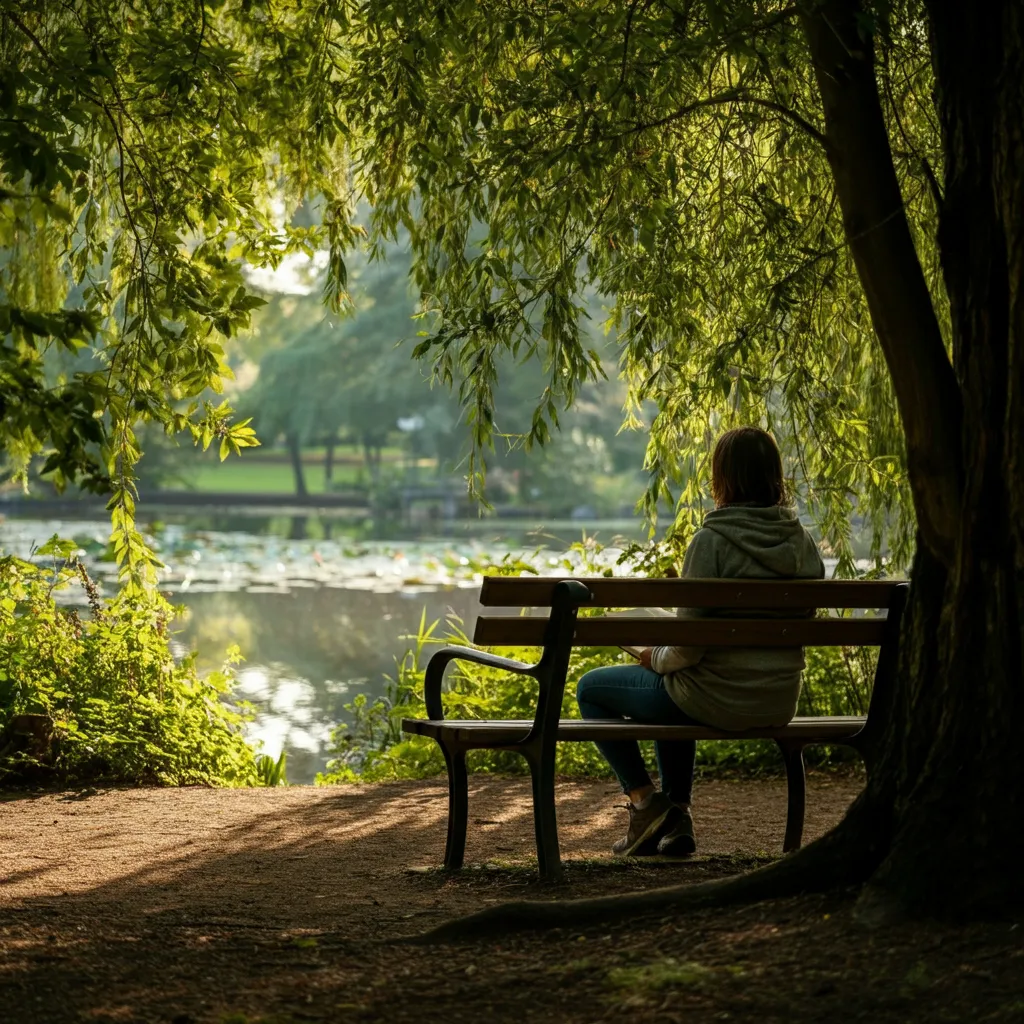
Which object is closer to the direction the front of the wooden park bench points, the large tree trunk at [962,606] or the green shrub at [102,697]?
the green shrub

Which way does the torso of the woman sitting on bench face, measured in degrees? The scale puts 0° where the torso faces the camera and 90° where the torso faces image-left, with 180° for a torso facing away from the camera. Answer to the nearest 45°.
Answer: approximately 135°

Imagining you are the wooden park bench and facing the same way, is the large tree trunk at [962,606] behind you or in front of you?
behind

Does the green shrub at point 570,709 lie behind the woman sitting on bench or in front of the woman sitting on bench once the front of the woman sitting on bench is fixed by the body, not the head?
in front

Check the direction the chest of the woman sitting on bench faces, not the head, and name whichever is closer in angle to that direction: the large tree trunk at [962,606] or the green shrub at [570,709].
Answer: the green shrub

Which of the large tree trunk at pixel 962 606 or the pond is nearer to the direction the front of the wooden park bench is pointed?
the pond

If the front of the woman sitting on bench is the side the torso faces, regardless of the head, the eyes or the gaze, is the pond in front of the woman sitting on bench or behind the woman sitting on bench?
in front

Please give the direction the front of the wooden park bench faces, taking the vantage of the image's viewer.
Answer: facing away from the viewer and to the left of the viewer

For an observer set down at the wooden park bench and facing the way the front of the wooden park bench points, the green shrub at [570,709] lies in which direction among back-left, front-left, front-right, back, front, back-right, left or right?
front-right
